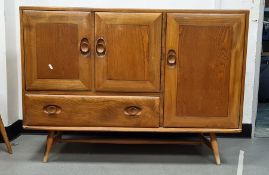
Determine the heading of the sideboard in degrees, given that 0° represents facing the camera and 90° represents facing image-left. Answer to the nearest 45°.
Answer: approximately 0°
